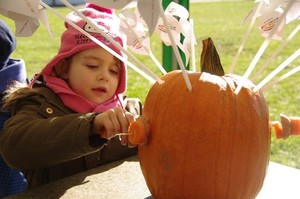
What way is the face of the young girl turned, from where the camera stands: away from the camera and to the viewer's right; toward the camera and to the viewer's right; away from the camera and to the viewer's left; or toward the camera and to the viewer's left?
toward the camera and to the viewer's right

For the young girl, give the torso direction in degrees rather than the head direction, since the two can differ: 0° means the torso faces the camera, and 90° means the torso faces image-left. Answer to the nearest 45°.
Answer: approximately 315°

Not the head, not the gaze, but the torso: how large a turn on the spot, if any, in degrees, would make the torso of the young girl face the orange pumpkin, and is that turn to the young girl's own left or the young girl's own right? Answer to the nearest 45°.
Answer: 0° — they already face it
